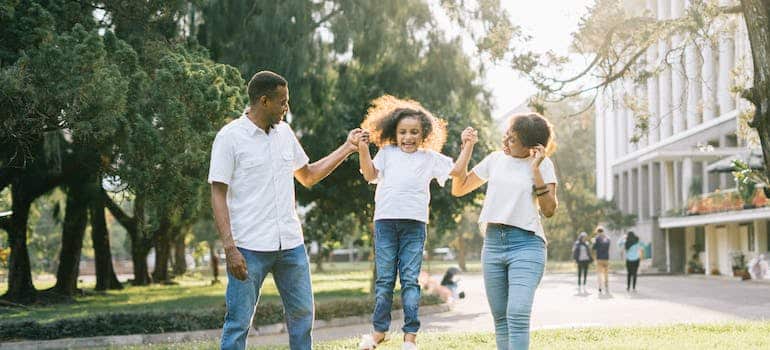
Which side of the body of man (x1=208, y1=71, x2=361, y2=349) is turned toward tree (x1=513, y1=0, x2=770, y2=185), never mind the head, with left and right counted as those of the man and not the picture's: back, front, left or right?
left

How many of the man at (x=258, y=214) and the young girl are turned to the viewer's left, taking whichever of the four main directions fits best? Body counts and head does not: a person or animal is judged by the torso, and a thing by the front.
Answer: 0

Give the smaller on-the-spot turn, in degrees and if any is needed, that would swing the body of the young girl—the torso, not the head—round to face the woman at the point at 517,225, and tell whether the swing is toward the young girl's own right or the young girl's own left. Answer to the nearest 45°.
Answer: approximately 45° to the young girl's own left

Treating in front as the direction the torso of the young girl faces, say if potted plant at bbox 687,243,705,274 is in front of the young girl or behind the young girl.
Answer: behind

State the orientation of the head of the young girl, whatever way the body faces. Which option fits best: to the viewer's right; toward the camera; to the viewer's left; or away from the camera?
toward the camera

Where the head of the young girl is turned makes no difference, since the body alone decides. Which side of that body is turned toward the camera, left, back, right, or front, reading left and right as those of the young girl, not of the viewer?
front

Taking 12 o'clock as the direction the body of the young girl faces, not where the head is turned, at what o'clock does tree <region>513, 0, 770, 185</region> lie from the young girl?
The tree is roughly at 7 o'clock from the young girl.

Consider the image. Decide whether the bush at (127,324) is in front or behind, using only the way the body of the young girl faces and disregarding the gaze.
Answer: behind

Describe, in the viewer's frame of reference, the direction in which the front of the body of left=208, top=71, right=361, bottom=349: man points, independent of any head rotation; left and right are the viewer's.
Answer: facing the viewer and to the right of the viewer

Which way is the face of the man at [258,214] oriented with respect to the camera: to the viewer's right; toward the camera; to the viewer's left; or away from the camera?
to the viewer's right

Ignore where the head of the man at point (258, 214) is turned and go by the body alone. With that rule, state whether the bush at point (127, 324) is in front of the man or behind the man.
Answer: behind

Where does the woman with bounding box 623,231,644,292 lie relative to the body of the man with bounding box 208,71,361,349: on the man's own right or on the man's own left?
on the man's own left

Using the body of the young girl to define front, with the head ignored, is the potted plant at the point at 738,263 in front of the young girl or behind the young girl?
behind
